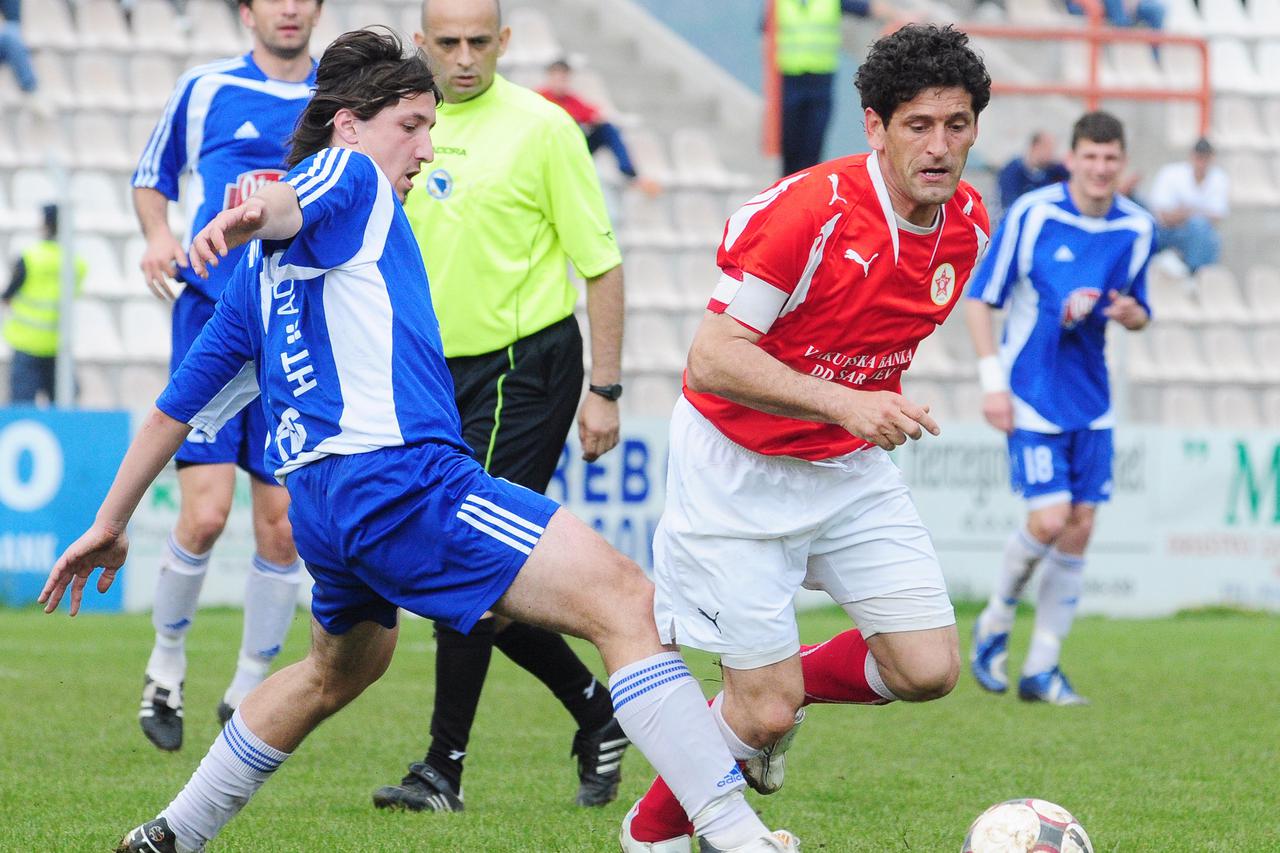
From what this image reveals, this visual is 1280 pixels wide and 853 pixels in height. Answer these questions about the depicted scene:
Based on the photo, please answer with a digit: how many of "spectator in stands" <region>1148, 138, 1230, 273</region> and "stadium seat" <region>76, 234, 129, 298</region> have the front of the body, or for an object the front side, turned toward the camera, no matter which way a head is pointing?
2

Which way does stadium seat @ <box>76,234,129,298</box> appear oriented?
toward the camera

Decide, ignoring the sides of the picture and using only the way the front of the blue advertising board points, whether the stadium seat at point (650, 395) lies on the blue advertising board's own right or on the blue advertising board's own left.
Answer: on the blue advertising board's own left

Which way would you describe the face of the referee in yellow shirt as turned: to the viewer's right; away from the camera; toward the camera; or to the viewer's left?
toward the camera

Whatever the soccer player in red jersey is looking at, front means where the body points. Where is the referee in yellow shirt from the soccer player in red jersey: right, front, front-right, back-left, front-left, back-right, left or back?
back

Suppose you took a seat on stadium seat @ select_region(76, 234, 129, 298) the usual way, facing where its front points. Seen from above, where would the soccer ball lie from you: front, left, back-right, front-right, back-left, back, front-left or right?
front

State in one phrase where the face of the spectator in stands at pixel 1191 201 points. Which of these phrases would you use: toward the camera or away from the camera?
toward the camera

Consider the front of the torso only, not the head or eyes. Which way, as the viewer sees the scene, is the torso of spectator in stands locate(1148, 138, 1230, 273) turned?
toward the camera

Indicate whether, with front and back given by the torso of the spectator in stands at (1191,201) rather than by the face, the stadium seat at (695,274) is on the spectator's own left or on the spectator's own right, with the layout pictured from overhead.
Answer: on the spectator's own right

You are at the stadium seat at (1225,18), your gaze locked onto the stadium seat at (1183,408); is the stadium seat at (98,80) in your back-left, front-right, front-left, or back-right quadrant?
front-right
